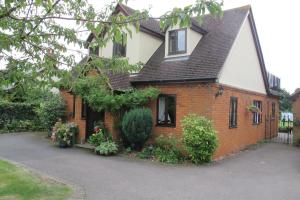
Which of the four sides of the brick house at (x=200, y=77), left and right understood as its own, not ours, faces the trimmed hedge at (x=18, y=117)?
right

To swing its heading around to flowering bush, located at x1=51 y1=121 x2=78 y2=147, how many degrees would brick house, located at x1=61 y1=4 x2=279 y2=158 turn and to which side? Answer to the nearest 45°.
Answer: approximately 45° to its right

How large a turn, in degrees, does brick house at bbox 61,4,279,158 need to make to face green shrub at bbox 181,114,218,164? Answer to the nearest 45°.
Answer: approximately 45° to its left

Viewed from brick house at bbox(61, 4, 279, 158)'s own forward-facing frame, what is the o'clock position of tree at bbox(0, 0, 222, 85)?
The tree is roughly at 11 o'clock from the brick house.

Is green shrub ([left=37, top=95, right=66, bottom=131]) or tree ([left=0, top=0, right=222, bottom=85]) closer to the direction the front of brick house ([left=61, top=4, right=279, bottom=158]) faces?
the tree

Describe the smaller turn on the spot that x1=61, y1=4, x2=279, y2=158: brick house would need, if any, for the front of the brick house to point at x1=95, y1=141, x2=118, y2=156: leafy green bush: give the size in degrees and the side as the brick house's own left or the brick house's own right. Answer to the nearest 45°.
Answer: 0° — it already faces it

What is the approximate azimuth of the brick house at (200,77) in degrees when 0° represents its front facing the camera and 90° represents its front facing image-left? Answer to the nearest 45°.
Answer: approximately 45°

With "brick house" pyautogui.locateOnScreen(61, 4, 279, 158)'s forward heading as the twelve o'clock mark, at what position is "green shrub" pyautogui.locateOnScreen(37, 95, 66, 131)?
The green shrub is roughly at 2 o'clock from the brick house.
